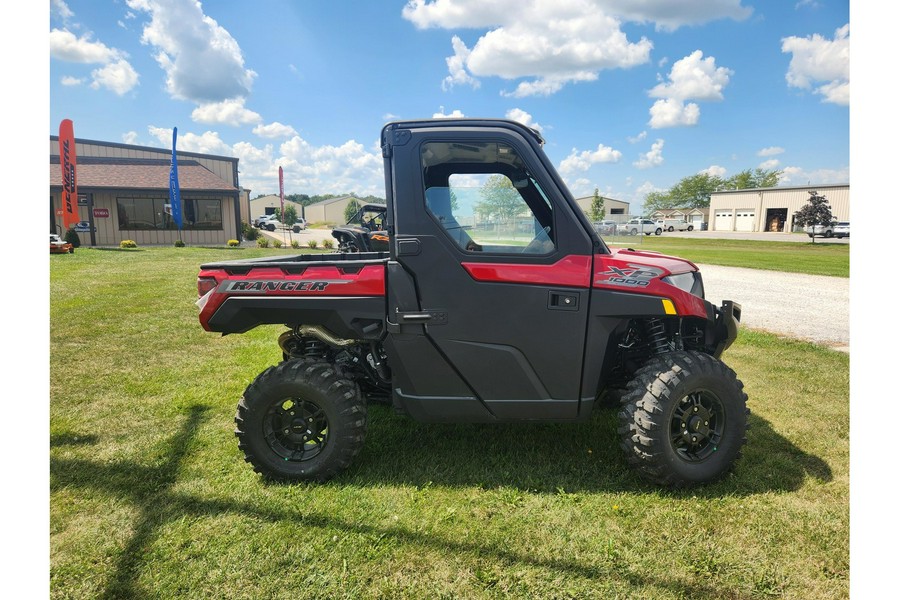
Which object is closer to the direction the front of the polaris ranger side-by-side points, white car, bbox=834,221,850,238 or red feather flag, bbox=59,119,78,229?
the white car

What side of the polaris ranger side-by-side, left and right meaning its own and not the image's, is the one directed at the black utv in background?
left

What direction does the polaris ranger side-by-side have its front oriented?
to the viewer's right

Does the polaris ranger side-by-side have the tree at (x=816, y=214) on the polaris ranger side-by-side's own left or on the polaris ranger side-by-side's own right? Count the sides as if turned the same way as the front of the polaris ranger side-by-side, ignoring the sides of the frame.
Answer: on the polaris ranger side-by-side's own left

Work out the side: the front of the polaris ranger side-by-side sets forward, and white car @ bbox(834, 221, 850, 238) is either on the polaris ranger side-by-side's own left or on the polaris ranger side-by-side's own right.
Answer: on the polaris ranger side-by-side's own left

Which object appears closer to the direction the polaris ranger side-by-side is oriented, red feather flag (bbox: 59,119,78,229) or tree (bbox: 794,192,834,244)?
the tree
